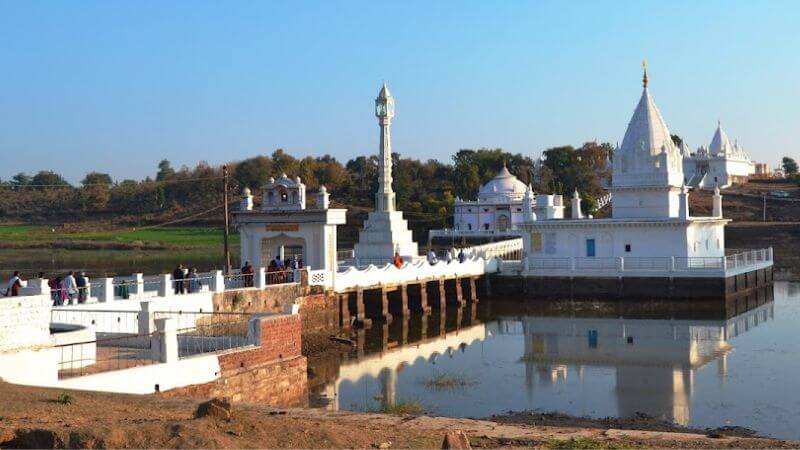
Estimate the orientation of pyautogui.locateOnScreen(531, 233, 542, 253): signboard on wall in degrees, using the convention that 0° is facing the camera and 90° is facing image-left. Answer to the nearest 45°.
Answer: approximately 0°

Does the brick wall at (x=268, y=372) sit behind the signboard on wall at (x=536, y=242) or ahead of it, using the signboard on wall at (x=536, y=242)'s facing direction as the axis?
ahead
